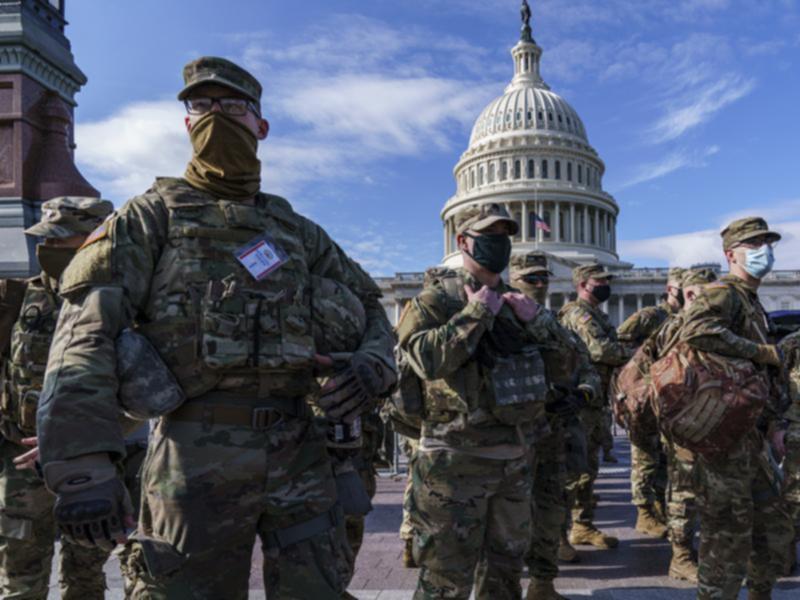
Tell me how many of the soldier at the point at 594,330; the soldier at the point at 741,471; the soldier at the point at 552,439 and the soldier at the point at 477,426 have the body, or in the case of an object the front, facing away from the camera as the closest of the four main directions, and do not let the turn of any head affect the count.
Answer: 0

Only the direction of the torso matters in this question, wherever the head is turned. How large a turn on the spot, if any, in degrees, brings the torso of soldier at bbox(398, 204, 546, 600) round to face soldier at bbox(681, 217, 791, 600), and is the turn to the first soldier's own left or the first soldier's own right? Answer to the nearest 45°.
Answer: approximately 90° to the first soldier's own left

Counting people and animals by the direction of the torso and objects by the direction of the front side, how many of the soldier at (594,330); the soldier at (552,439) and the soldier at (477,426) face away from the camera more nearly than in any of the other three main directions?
0

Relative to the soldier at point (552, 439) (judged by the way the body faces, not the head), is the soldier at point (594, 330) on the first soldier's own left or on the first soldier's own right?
on the first soldier's own left

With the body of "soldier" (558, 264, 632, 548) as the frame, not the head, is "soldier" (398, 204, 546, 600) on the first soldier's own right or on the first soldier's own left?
on the first soldier's own right

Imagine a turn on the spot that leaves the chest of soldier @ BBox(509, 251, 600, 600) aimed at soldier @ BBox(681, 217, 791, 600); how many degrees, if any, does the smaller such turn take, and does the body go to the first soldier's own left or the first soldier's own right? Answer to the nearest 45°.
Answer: approximately 45° to the first soldier's own left

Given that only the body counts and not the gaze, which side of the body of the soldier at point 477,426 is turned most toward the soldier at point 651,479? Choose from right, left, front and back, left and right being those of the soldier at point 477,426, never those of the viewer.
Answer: left

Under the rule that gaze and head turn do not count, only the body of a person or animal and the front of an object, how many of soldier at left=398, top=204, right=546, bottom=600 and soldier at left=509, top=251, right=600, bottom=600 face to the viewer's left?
0

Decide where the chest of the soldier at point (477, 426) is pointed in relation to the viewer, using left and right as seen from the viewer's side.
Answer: facing the viewer and to the right of the viewer

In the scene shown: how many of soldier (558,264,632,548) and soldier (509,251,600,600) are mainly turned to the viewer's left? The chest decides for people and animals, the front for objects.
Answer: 0
